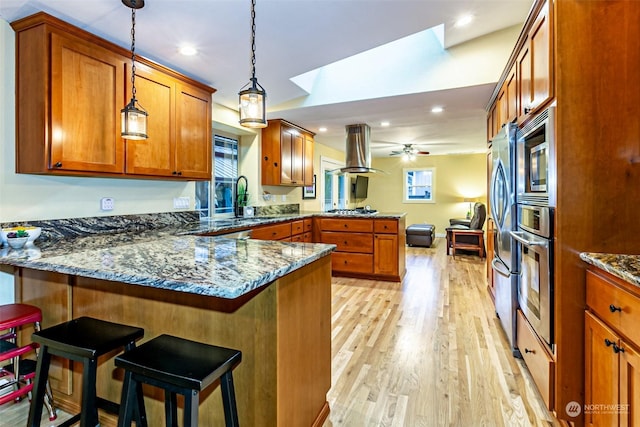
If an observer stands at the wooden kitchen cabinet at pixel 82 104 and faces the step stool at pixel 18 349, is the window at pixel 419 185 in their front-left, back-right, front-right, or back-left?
back-left

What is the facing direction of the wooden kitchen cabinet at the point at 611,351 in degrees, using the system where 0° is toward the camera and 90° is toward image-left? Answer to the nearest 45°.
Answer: approximately 45°

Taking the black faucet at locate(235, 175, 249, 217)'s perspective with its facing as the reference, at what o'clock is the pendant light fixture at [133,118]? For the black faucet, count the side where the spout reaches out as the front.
The pendant light fixture is roughly at 2 o'clock from the black faucet.

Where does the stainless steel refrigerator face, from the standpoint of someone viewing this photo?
facing to the left of the viewer

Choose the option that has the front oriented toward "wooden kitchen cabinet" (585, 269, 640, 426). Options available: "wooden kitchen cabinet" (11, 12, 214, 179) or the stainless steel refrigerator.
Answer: "wooden kitchen cabinet" (11, 12, 214, 179)

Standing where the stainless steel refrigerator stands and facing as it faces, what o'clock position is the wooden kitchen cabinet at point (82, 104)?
The wooden kitchen cabinet is roughly at 11 o'clock from the stainless steel refrigerator.

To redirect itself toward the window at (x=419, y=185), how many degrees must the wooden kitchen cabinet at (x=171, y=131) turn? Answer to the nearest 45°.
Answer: approximately 90° to its left

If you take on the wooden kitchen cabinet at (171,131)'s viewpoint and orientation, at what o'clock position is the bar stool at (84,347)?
The bar stool is roughly at 2 o'clock from the wooden kitchen cabinet.

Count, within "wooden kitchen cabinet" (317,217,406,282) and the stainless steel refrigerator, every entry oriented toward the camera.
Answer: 1
